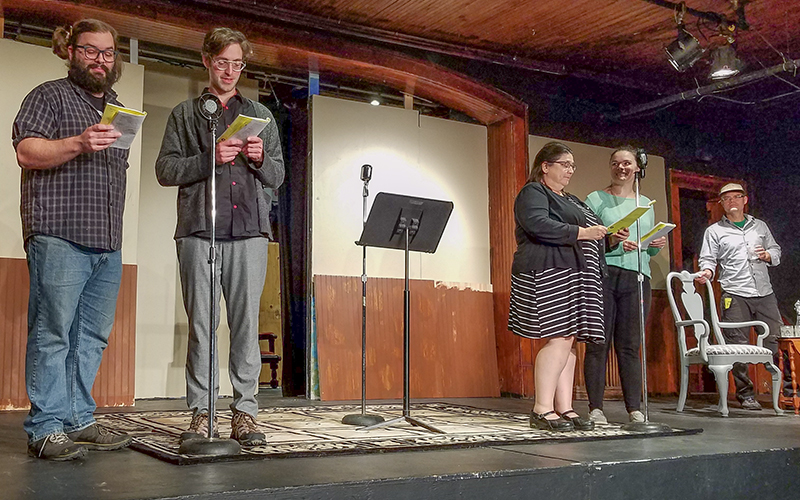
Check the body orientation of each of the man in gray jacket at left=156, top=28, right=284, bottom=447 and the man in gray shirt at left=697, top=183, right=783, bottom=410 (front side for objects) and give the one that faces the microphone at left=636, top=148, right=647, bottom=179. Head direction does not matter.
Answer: the man in gray shirt at left=697, top=183, right=783, bottom=410

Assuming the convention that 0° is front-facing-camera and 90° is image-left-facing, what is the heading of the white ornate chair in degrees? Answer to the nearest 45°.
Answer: approximately 315°

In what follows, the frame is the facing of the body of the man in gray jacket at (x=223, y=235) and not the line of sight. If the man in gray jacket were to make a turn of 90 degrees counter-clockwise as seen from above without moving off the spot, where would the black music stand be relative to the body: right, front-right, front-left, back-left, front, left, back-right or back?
front-left

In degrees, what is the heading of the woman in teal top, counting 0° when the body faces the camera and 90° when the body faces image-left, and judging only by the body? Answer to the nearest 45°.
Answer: approximately 0°

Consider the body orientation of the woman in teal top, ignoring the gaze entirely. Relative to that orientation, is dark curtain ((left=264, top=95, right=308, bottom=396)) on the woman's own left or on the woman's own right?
on the woman's own right

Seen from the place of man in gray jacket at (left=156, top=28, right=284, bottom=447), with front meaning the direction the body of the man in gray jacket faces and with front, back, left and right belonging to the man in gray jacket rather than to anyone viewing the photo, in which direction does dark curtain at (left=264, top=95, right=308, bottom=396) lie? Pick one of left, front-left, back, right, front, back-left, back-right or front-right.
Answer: back

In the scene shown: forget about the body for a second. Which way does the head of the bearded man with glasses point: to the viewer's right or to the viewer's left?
to the viewer's right

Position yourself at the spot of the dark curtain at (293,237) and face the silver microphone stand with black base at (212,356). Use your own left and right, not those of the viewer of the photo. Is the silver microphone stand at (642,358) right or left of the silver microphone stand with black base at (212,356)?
left

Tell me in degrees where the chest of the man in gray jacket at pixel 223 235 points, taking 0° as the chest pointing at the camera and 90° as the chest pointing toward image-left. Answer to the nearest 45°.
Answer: approximately 0°

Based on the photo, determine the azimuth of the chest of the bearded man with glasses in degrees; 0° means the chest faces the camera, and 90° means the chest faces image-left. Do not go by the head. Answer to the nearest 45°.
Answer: approximately 315°

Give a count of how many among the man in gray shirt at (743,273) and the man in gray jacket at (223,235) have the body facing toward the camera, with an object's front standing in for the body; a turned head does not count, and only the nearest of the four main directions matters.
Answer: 2
